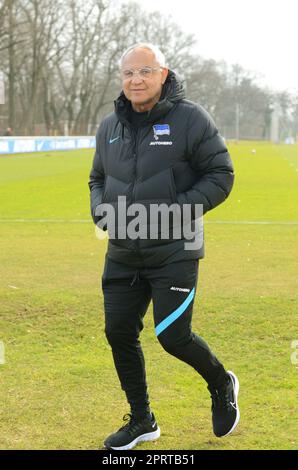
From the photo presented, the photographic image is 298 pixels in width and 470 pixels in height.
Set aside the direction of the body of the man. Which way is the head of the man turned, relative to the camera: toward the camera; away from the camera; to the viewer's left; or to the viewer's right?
toward the camera

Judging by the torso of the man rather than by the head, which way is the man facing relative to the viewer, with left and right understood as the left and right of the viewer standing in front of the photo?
facing the viewer and to the left of the viewer
